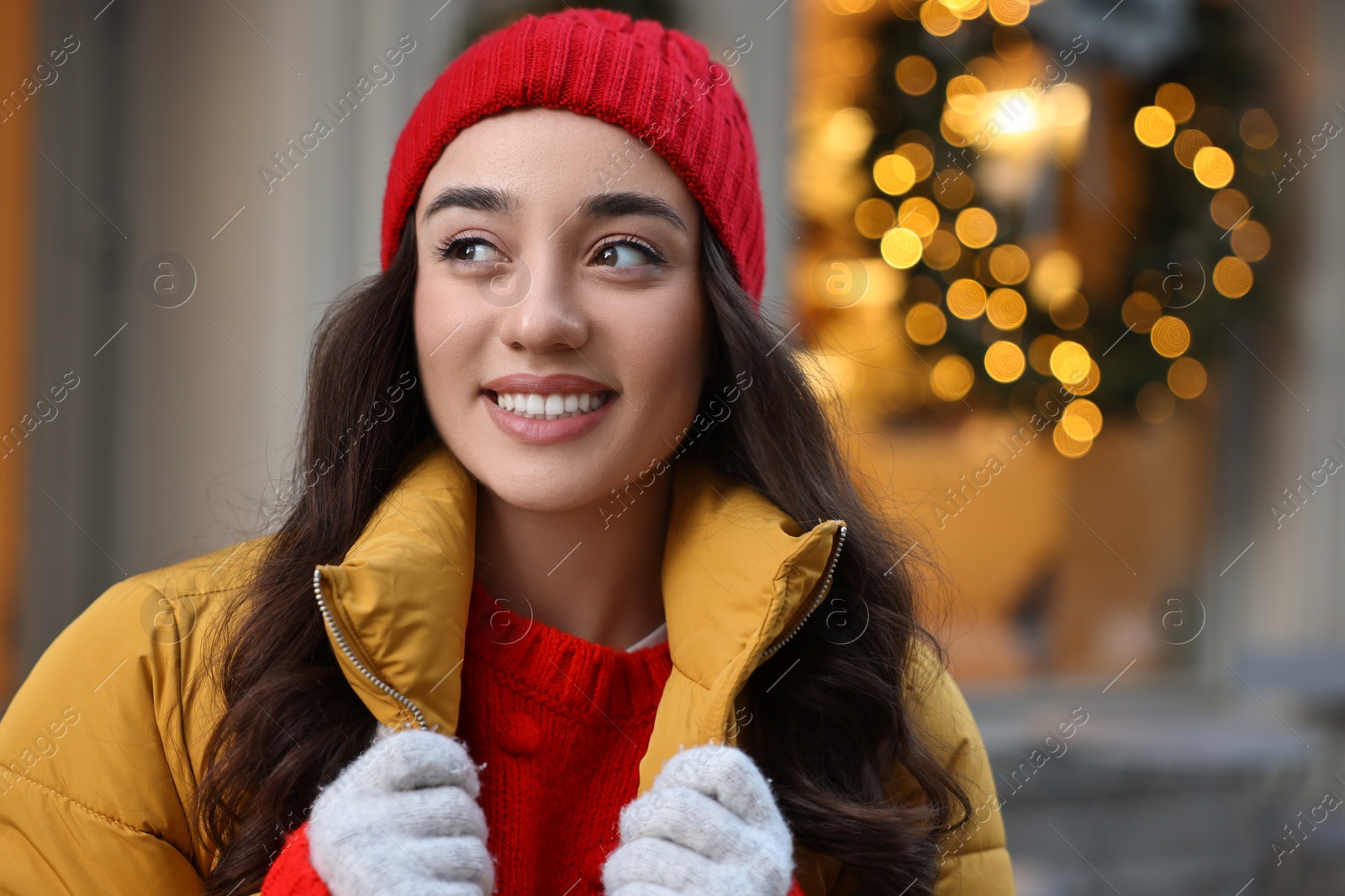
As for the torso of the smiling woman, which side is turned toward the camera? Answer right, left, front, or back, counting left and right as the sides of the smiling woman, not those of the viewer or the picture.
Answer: front
